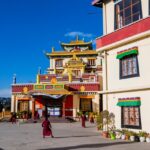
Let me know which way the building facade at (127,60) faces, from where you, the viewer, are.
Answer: facing the viewer and to the left of the viewer

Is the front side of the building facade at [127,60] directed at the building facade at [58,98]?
no
